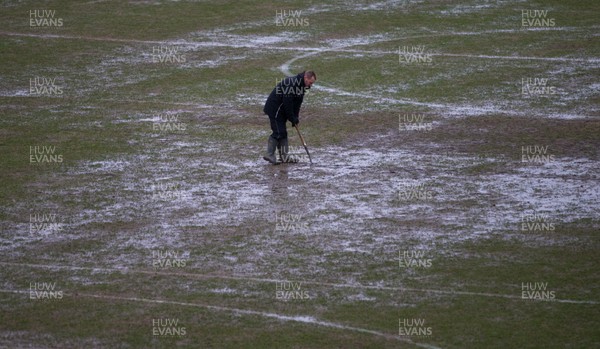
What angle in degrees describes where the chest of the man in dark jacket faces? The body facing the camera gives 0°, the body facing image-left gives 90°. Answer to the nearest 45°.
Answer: approximately 270°
